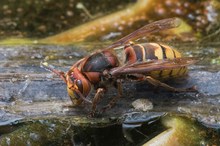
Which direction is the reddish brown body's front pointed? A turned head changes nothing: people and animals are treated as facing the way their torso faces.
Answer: to the viewer's left
